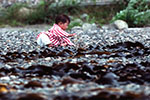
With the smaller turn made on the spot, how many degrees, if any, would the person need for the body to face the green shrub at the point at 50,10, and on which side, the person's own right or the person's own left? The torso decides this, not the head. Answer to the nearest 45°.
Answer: approximately 90° to the person's own left

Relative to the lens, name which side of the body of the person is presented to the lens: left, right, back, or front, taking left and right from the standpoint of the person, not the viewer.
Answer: right

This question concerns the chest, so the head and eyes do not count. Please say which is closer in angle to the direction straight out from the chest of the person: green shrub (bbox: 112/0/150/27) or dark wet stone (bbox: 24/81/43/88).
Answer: the green shrub

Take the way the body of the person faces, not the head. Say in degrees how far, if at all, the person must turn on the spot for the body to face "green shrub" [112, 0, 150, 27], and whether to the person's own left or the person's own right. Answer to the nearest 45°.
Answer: approximately 45° to the person's own left

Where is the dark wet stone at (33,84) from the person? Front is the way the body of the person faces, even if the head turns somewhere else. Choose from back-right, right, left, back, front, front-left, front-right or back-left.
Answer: right
